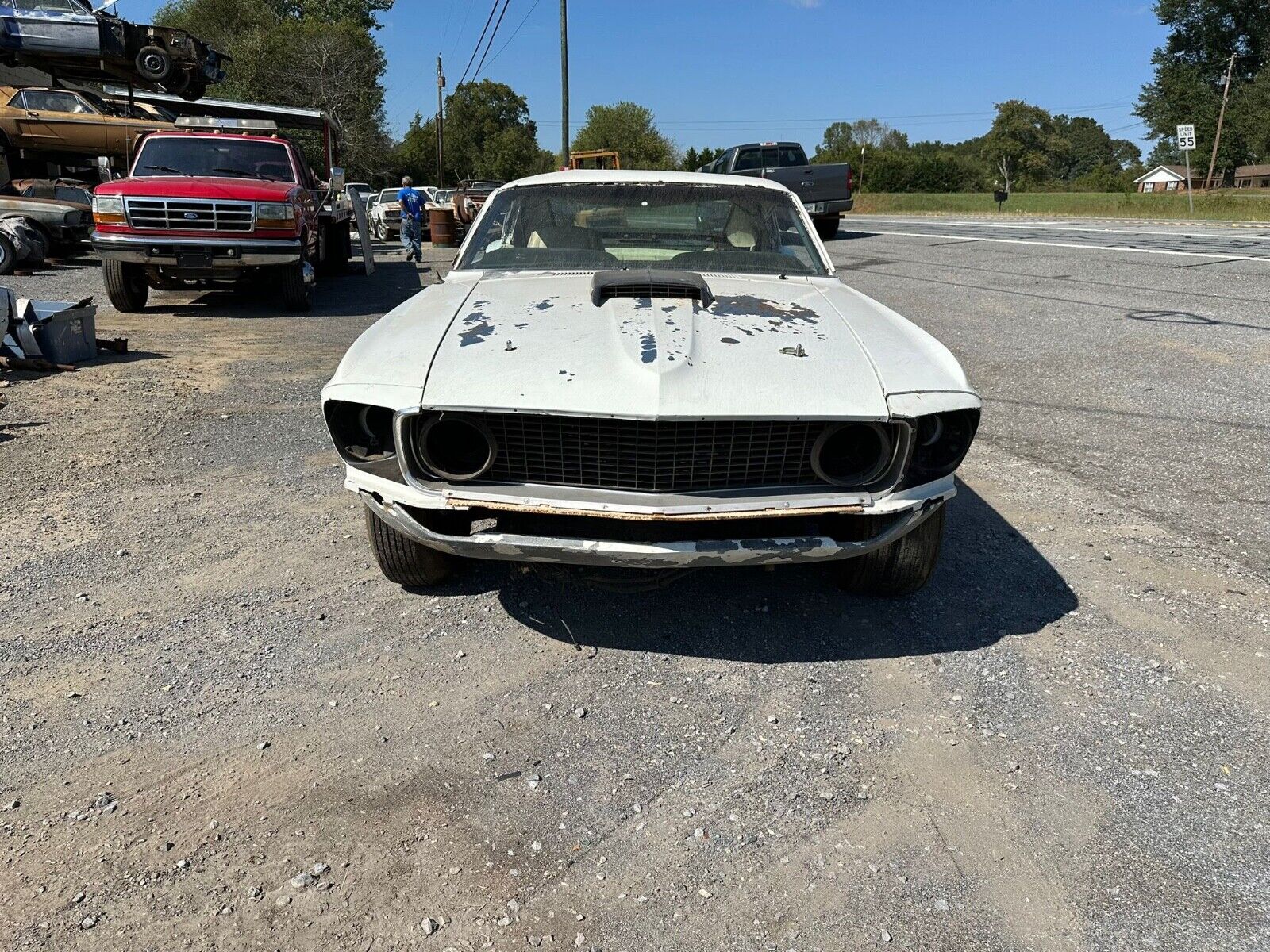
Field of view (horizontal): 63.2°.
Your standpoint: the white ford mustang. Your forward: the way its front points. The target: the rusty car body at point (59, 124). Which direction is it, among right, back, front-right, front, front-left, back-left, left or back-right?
back-right

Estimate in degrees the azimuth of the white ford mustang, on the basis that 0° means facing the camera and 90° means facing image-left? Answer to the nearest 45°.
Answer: approximately 0°

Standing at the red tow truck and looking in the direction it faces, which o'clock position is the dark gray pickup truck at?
The dark gray pickup truck is roughly at 8 o'clock from the red tow truck.

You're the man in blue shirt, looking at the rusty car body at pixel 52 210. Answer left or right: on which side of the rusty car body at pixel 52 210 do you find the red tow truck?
left

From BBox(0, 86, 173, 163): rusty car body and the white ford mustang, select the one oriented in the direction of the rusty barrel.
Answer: the rusty car body

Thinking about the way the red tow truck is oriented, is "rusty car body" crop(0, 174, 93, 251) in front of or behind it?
behind

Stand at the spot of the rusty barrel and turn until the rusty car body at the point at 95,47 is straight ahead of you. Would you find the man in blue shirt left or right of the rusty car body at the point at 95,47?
left

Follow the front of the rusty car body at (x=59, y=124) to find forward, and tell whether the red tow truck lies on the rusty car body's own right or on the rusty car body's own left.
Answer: on the rusty car body's own right

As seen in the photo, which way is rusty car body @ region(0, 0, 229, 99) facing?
to the viewer's right

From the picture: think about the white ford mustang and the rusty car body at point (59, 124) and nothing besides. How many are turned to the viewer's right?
1

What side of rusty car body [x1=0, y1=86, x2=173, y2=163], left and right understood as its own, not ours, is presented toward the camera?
right

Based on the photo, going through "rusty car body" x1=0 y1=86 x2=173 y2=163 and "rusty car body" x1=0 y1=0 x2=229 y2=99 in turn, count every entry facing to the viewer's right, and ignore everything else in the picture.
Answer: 2

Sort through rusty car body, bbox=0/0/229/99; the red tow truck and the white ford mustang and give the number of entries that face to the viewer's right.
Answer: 1

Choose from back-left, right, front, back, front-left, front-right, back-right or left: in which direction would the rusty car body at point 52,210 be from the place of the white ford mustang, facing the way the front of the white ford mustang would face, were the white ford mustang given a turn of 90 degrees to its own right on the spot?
front-right
